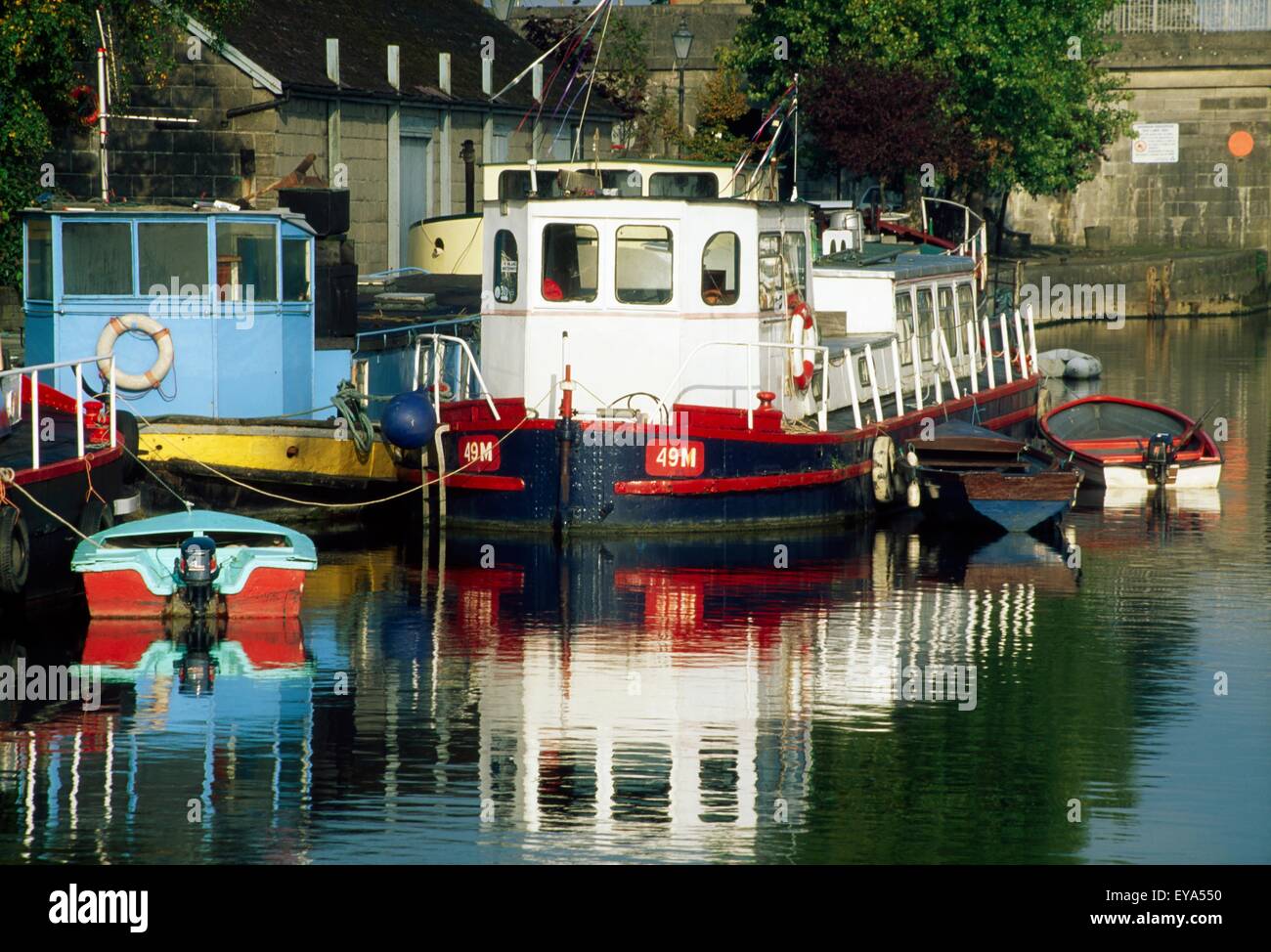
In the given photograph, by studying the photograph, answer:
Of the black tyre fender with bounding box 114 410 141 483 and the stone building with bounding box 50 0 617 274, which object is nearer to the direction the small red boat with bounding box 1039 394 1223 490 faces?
the stone building

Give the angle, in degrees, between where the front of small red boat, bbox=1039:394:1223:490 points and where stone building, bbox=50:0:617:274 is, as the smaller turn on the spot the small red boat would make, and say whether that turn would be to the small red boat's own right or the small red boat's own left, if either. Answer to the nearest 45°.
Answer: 0° — it already faces it

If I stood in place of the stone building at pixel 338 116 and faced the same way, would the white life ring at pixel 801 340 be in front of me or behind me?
in front

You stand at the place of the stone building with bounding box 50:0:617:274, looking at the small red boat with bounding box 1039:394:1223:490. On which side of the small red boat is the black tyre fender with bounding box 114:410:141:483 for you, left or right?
right

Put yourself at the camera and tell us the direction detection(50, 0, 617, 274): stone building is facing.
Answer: facing the viewer and to the right of the viewer

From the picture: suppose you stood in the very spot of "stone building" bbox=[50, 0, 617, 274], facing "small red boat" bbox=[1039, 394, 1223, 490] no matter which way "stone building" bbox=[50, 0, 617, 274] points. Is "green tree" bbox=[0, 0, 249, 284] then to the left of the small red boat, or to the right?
right

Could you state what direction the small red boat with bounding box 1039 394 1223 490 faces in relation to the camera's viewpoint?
facing away from the viewer and to the left of the viewer

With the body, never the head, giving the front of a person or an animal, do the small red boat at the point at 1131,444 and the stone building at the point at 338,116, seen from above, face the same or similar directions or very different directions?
very different directions

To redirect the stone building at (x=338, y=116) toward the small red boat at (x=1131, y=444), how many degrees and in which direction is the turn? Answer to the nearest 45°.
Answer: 0° — it already faces it

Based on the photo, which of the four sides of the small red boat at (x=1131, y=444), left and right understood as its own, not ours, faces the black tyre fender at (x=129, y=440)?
left

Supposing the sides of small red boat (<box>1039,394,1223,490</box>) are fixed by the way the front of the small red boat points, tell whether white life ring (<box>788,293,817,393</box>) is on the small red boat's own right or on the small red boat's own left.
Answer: on the small red boat's own left
